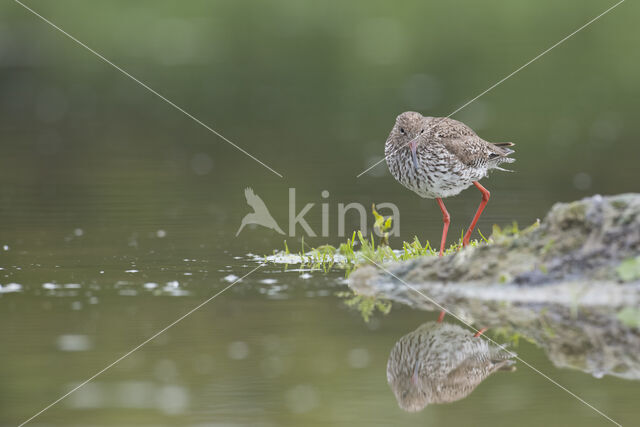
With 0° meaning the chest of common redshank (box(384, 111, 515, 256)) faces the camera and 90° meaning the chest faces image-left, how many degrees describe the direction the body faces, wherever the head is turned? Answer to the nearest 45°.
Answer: approximately 45°
